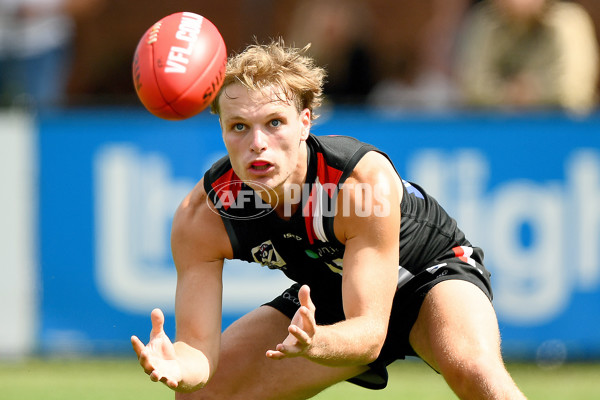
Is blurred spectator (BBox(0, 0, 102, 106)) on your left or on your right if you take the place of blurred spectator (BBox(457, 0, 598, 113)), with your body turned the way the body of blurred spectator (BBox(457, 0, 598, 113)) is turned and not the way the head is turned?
on your right

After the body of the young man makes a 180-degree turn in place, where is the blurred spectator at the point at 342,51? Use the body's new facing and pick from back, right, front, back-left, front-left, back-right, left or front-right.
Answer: front-left

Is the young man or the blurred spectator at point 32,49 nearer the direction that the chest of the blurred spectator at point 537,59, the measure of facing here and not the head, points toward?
the young man

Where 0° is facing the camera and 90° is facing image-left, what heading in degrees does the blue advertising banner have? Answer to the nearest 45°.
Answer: approximately 0°

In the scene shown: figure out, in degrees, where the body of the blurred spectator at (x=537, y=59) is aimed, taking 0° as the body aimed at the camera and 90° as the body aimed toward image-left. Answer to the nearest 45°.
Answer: approximately 0°

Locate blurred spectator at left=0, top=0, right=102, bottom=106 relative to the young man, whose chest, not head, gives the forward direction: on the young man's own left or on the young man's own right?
on the young man's own right

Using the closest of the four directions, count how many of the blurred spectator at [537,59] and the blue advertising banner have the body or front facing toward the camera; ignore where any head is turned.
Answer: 2

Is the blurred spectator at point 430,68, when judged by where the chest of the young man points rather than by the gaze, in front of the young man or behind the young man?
behind
